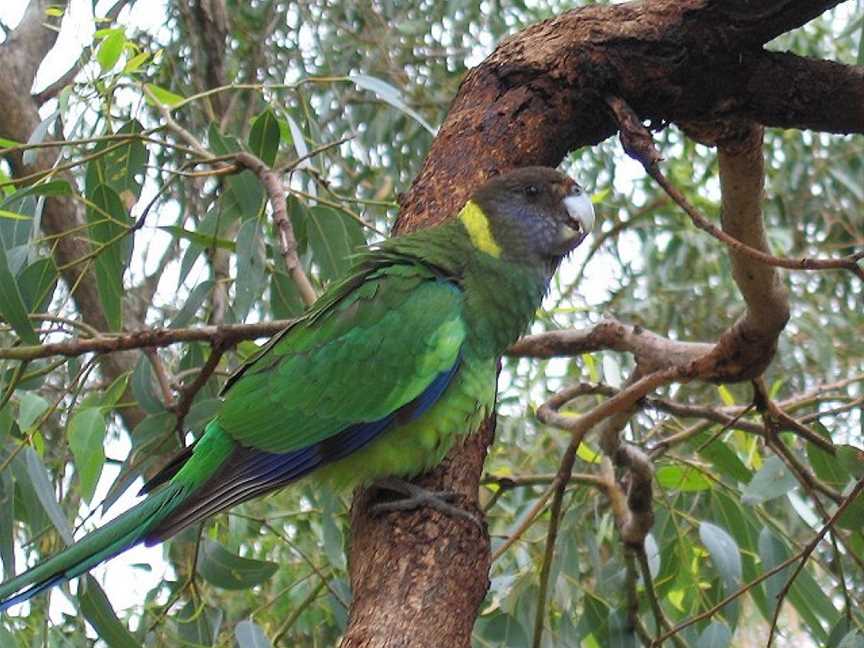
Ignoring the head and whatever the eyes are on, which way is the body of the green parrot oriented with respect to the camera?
to the viewer's right
